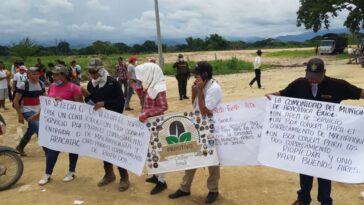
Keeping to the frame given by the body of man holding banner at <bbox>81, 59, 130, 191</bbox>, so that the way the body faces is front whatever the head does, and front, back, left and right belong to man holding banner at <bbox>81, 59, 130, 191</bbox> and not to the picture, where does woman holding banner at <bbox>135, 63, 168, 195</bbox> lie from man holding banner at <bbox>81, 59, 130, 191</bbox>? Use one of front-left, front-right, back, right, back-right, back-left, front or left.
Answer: left

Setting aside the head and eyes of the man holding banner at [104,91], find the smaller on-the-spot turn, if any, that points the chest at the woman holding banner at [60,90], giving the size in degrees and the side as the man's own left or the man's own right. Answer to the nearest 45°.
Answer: approximately 90° to the man's own right

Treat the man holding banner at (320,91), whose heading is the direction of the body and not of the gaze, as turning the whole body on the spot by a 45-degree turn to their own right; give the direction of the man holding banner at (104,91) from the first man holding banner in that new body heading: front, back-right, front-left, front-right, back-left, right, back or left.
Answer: front-right

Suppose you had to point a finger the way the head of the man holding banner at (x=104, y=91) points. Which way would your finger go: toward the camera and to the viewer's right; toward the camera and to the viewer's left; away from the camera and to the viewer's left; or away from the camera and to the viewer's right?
toward the camera and to the viewer's left

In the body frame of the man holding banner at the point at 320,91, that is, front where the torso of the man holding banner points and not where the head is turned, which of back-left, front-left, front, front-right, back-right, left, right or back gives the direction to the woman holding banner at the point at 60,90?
right

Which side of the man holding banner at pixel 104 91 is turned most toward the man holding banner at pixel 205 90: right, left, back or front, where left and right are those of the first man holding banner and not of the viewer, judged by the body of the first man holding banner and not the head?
left

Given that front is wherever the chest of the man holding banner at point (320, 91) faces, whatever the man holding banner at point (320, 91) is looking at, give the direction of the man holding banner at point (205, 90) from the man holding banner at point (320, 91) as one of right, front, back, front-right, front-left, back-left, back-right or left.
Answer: right

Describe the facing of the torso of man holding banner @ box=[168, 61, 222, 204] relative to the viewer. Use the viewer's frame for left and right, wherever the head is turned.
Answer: facing the viewer and to the left of the viewer

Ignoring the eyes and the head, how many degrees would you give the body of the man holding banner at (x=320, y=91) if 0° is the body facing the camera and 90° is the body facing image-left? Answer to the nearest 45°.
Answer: approximately 0°

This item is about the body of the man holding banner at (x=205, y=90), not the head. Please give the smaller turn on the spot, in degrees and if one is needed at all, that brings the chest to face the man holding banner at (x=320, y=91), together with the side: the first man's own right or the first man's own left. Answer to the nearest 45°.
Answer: approximately 135° to the first man's own left
